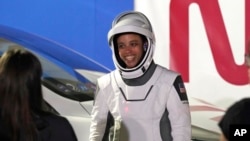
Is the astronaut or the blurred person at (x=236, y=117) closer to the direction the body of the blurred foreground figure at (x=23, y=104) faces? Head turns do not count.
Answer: the astronaut

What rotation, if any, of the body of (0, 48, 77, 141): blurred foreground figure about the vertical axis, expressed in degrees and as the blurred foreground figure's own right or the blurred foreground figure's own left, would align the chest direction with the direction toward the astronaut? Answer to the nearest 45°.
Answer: approximately 45° to the blurred foreground figure's own right

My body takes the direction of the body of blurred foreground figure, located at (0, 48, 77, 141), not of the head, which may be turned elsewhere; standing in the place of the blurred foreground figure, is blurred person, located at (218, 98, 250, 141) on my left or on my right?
on my right

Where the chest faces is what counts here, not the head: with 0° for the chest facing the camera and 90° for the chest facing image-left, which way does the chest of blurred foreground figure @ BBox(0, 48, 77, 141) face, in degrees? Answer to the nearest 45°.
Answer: approximately 180°
